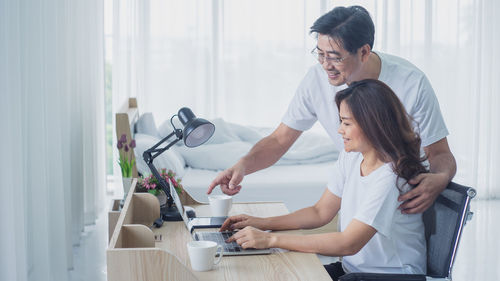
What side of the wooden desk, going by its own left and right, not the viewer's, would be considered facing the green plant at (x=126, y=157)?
left

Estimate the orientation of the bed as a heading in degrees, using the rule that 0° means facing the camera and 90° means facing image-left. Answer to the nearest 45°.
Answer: approximately 270°

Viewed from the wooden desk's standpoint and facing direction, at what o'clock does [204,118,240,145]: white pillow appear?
The white pillow is roughly at 9 o'clock from the wooden desk.

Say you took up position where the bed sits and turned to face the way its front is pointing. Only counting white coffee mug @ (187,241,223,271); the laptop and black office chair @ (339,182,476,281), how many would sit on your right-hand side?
3

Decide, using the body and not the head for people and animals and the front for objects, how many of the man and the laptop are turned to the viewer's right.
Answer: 1

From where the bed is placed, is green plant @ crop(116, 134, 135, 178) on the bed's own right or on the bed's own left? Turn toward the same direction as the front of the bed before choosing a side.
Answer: on the bed's own right

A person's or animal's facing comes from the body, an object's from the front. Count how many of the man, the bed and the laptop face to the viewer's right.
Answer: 2

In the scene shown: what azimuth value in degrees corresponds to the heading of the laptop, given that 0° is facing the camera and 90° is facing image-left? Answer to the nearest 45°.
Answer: approximately 270°

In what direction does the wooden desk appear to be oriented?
to the viewer's right

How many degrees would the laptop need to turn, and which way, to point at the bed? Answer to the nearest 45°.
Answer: approximately 90° to its left

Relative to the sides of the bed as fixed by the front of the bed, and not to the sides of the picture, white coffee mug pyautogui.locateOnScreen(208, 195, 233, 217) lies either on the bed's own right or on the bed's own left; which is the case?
on the bed's own right
